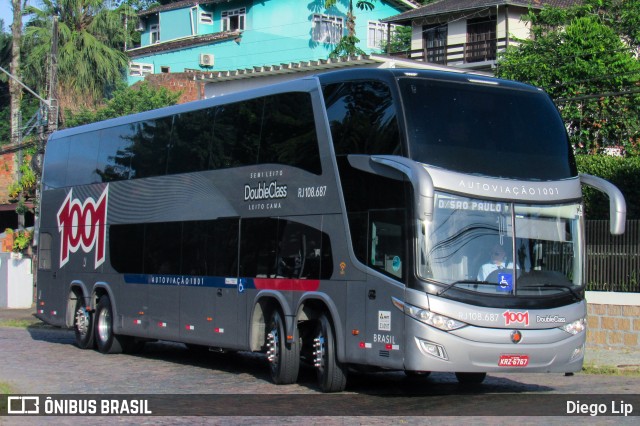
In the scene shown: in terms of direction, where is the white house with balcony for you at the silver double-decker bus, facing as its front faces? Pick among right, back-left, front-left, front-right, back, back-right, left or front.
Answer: back-left

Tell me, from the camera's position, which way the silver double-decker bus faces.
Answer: facing the viewer and to the right of the viewer

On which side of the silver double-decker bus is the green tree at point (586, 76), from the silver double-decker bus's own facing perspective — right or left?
on its left
